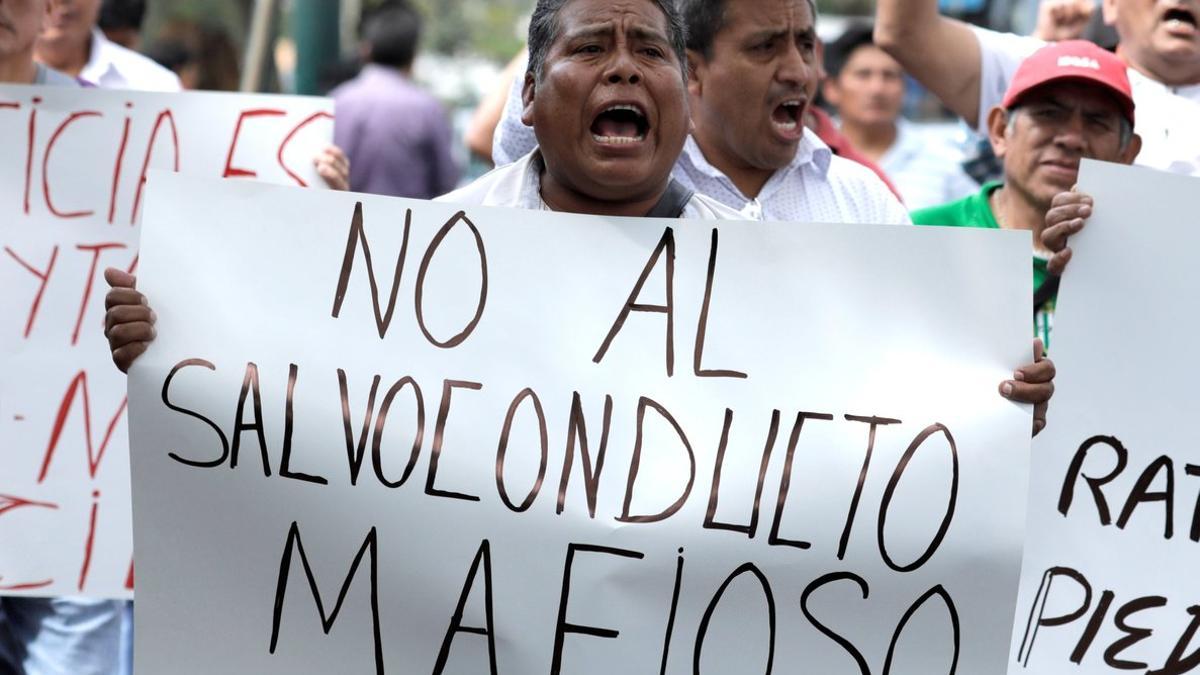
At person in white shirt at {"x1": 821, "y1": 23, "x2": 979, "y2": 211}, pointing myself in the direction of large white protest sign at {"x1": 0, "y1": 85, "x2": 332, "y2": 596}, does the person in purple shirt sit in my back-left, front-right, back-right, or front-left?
front-right

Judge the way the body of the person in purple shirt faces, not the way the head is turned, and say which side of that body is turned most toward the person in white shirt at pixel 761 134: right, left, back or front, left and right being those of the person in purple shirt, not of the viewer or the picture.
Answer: back

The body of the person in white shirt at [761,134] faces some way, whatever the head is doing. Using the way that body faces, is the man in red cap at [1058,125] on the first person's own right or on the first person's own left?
on the first person's own left

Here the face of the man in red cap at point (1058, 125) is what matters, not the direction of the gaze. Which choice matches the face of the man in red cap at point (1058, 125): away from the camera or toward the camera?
toward the camera

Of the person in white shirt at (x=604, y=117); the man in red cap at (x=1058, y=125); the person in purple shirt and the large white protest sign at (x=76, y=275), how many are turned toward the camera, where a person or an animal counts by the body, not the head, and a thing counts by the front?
3

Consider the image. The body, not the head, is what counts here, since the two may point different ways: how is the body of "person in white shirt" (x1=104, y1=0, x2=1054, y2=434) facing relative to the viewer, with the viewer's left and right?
facing the viewer

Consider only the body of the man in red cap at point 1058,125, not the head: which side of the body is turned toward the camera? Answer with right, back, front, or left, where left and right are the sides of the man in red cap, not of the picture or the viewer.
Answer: front

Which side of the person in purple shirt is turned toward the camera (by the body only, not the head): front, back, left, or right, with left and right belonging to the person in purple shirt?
back

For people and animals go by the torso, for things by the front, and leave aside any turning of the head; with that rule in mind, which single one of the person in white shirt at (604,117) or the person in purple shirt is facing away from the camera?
the person in purple shirt

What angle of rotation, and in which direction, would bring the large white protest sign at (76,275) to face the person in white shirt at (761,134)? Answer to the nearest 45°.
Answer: approximately 90° to its left

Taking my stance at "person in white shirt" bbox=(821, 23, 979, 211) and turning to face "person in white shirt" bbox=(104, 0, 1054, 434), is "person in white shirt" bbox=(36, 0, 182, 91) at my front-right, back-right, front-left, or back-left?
front-right

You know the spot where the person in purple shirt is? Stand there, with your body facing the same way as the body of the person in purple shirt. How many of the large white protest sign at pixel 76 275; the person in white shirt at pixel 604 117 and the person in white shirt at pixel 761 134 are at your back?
3

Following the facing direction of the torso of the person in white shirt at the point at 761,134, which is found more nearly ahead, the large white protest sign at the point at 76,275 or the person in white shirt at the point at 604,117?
the person in white shirt

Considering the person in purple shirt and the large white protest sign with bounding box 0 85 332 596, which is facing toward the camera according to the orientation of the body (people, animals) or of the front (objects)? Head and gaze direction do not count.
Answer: the large white protest sign

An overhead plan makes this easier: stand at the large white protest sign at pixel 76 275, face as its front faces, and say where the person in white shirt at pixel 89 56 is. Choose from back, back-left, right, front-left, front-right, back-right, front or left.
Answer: back
